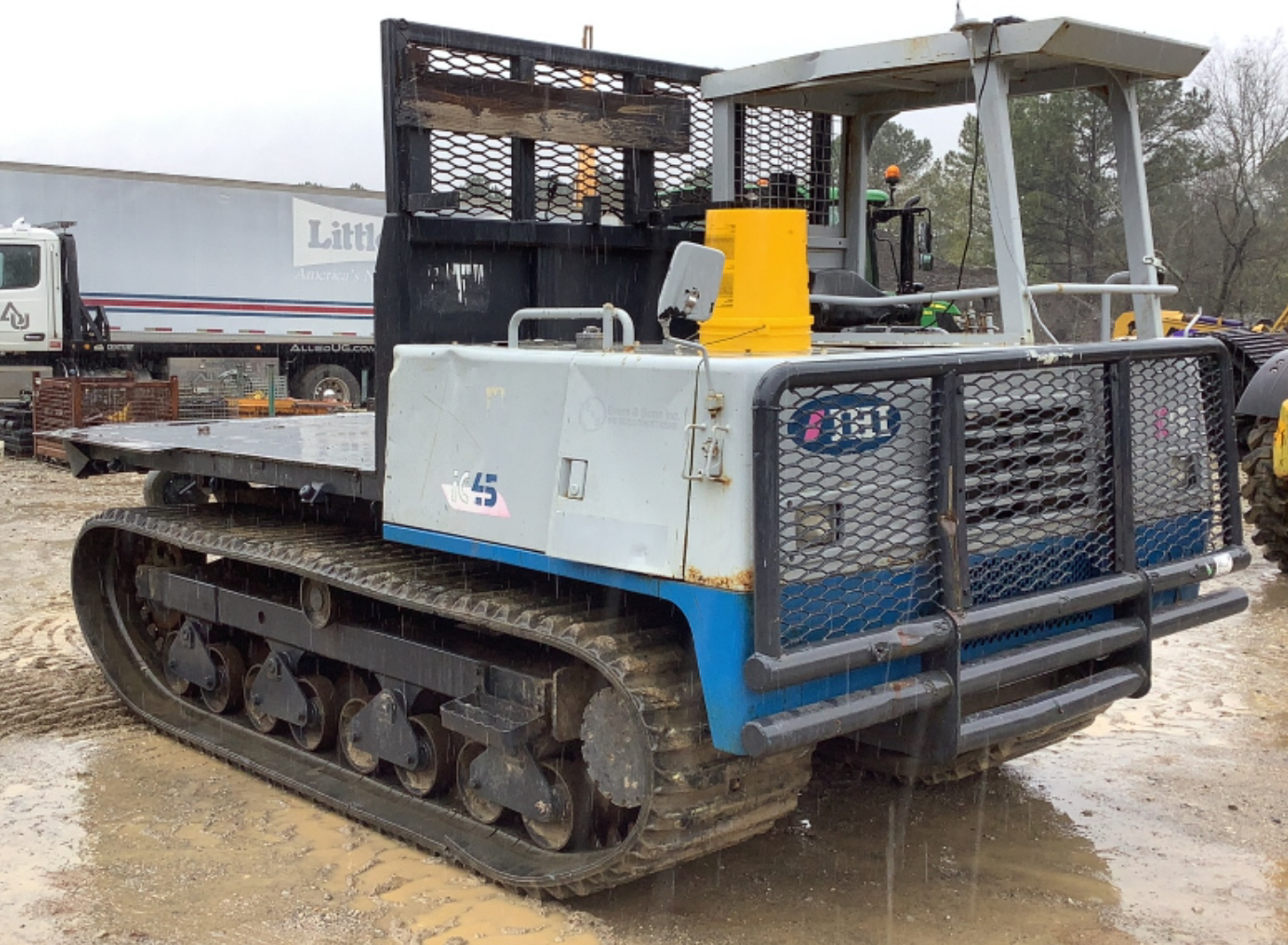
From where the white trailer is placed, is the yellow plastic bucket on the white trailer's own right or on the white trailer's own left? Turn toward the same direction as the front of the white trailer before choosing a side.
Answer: on the white trailer's own left

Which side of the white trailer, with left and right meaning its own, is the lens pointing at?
left

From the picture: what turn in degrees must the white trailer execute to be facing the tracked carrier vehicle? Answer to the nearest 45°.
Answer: approximately 90° to its left

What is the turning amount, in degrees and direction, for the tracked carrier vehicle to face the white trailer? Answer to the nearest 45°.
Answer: approximately 135° to its left

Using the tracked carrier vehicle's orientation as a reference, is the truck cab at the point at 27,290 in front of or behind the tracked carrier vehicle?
behind

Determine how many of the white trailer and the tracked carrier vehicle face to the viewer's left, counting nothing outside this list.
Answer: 1

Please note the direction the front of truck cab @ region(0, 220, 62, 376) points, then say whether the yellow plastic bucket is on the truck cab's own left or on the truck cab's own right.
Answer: on the truck cab's own left

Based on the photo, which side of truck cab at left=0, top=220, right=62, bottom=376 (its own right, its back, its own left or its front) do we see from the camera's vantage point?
left
